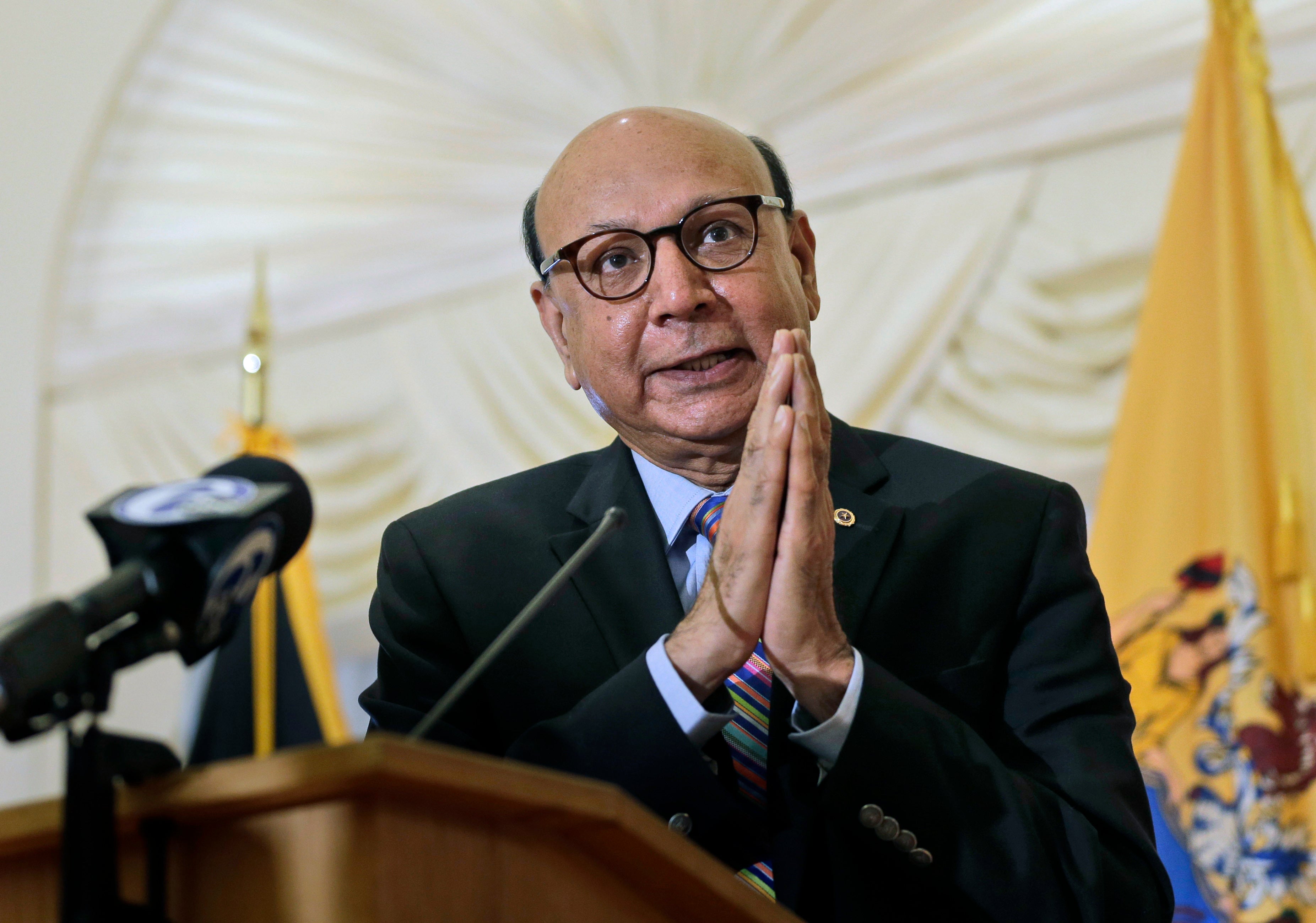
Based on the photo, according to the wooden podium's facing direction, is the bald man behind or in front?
behind

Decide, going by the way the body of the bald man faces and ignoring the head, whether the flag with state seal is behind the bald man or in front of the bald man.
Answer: behind

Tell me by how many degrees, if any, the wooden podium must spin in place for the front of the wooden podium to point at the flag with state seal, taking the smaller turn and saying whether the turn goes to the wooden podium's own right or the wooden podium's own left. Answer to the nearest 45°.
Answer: approximately 180°
